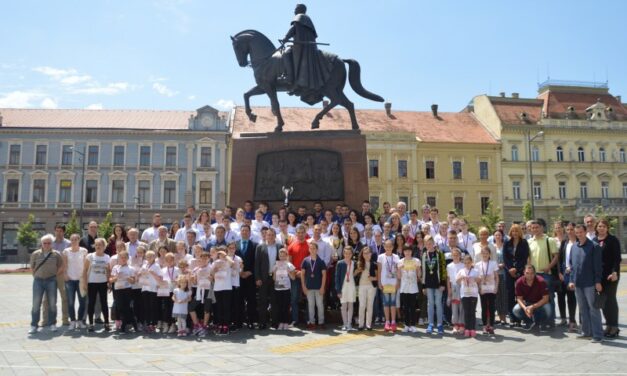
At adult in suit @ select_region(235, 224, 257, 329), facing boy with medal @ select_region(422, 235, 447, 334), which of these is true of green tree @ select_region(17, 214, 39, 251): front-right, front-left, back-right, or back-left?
back-left

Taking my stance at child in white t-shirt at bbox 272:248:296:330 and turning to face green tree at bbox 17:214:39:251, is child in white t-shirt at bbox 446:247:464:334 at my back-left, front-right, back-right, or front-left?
back-right

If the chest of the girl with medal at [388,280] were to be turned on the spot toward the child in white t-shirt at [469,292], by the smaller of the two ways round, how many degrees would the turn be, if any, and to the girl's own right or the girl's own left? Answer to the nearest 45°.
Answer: approximately 90° to the girl's own left

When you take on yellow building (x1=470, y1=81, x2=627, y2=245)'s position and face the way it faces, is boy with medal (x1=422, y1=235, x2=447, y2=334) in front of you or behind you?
in front

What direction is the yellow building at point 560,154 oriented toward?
toward the camera

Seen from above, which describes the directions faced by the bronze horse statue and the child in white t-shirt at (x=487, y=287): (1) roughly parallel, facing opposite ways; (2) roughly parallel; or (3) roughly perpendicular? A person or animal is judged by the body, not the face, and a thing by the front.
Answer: roughly perpendicular

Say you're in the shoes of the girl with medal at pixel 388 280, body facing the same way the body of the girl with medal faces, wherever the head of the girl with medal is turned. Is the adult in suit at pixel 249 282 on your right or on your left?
on your right

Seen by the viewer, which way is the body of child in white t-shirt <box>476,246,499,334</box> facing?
toward the camera

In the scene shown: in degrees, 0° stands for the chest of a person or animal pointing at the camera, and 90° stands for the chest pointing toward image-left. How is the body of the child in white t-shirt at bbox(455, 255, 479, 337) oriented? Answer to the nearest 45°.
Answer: approximately 0°

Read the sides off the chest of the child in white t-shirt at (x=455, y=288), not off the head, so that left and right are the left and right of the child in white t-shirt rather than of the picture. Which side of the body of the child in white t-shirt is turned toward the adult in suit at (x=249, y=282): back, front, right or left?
right

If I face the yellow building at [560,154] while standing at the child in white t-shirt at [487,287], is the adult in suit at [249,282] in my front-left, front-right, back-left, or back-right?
back-left

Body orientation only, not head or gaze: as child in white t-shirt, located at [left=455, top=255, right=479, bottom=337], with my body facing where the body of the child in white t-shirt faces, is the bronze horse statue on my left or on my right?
on my right

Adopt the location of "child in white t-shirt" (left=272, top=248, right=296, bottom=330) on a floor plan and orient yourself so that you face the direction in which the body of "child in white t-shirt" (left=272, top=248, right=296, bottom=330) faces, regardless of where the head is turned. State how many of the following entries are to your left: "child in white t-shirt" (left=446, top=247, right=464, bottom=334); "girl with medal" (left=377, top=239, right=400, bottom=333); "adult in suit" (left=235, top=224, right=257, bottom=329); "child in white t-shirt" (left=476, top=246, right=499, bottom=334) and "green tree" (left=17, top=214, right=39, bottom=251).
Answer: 3

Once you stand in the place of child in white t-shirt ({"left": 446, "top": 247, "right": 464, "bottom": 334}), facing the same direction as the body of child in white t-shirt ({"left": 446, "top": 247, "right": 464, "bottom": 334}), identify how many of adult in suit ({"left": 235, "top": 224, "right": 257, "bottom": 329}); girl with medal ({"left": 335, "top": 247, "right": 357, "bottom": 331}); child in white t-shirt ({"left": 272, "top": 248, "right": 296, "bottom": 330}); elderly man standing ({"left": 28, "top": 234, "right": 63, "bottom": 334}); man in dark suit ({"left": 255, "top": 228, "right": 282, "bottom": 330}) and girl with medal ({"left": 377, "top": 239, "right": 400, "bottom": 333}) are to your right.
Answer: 6

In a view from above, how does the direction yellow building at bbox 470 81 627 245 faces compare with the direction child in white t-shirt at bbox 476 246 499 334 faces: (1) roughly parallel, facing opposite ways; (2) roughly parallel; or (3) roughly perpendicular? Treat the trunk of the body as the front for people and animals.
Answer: roughly parallel
